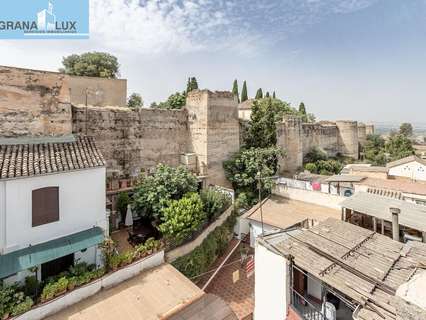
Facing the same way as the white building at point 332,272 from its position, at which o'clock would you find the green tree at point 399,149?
The green tree is roughly at 5 o'clock from the white building.

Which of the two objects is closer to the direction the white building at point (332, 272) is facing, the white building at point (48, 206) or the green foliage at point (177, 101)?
the white building

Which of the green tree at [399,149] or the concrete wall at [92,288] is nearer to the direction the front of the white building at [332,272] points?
the concrete wall

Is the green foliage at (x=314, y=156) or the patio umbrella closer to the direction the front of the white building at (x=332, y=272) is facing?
the patio umbrella

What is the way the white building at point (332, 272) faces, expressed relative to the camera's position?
facing the viewer and to the left of the viewer

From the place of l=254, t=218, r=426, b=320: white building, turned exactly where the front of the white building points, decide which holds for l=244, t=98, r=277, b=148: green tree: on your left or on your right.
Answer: on your right

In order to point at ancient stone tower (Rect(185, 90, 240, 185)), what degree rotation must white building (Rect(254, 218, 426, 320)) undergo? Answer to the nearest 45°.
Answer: approximately 90° to its right

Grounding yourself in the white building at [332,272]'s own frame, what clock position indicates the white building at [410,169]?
the white building at [410,169] is roughly at 5 o'clock from the white building at [332,272].

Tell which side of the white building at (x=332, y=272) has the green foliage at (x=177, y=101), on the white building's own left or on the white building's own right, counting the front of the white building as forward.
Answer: on the white building's own right
